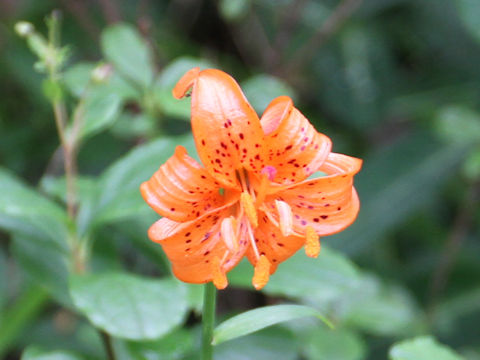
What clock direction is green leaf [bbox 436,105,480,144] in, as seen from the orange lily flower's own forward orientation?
The green leaf is roughly at 7 o'clock from the orange lily flower.

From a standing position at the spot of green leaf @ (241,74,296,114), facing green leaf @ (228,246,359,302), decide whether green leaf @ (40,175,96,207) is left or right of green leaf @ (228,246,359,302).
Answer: right

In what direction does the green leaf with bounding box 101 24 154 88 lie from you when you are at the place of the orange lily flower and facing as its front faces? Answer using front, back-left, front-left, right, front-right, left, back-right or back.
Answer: back

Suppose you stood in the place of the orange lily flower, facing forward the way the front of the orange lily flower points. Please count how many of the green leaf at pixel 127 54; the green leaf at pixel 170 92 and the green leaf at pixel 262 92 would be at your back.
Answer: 3

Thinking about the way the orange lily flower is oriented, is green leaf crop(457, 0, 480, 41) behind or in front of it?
behind

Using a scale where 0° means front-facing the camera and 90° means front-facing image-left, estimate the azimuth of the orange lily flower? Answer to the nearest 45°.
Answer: approximately 0°

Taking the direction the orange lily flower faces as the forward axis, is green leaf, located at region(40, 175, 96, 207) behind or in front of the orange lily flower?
behind
